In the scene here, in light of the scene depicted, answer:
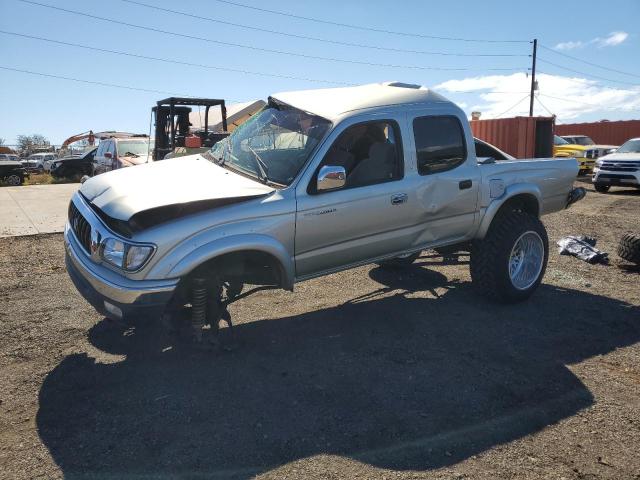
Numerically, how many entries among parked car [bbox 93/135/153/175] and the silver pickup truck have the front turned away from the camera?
0

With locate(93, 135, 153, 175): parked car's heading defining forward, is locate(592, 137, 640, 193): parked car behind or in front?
in front

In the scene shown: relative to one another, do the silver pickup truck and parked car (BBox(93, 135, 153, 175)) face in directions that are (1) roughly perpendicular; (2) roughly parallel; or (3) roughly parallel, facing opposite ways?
roughly perpendicular

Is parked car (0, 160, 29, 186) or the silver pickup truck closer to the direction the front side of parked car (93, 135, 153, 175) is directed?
the silver pickup truck

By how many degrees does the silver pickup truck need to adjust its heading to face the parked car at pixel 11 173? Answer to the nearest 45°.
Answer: approximately 90° to its right

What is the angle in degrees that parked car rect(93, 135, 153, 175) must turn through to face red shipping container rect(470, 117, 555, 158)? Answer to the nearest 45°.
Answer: approximately 45° to its left

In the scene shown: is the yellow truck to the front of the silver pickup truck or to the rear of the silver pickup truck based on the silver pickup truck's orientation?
to the rear

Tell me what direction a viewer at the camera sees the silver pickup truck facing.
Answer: facing the viewer and to the left of the viewer

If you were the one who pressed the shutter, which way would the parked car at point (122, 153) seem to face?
facing the viewer and to the right of the viewer

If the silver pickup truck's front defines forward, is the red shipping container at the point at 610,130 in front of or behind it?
behind
